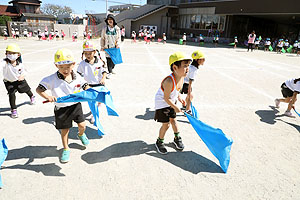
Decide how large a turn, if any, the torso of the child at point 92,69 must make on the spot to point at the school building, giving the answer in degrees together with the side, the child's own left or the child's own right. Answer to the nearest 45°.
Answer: approximately 135° to the child's own left

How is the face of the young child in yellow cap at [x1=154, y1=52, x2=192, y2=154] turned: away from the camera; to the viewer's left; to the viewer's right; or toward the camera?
to the viewer's right
